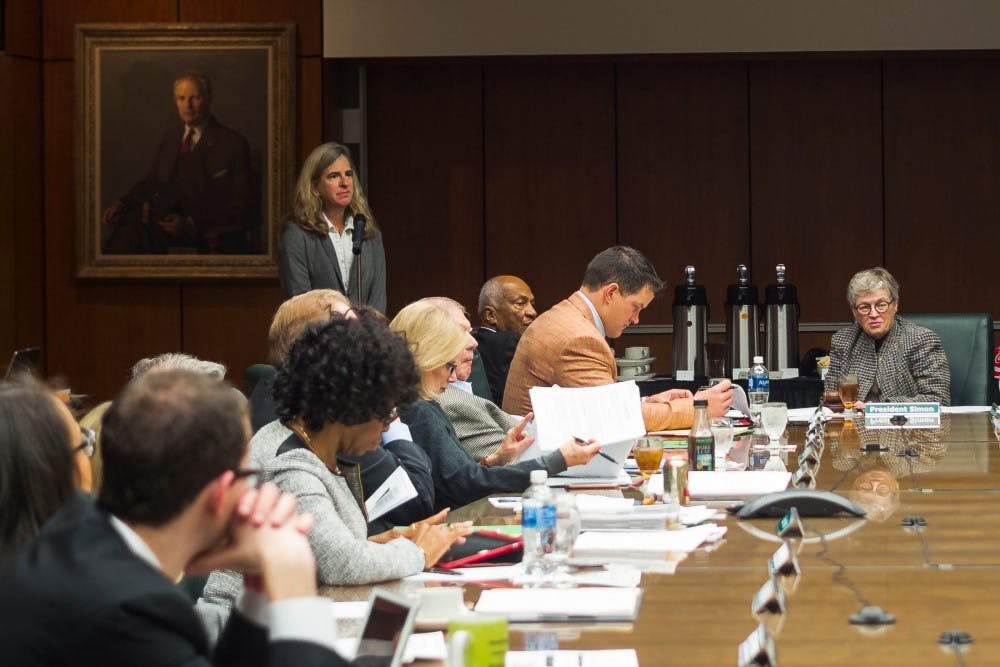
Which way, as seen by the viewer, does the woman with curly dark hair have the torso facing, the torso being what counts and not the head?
to the viewer's right

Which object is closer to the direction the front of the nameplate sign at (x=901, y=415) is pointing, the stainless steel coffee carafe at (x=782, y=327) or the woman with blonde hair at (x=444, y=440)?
the woman with blonde hair

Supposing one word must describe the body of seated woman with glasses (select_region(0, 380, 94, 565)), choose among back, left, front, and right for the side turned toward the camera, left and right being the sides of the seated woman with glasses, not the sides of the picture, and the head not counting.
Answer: right

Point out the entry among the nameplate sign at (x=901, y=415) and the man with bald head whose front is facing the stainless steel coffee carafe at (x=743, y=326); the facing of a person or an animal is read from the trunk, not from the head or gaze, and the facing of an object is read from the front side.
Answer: the man with bald head

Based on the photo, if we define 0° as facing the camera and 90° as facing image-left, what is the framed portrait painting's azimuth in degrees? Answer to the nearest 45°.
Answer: approximately 0°

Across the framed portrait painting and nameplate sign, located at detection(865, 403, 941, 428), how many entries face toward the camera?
2

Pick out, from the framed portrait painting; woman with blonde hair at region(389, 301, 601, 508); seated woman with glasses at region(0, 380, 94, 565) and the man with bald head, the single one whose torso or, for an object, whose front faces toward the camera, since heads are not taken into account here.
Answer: the framed portrait painting

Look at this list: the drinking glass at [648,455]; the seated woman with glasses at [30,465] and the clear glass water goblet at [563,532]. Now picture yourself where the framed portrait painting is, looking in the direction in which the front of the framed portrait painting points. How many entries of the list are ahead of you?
3
